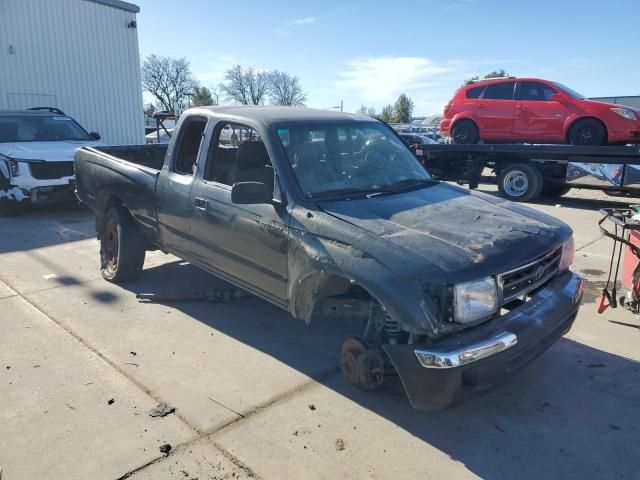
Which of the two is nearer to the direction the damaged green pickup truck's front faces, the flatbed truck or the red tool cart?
the red tool cart

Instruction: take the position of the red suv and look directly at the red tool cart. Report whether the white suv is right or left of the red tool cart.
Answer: right

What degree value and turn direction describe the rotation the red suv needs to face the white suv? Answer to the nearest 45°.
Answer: approximately 135° to its right

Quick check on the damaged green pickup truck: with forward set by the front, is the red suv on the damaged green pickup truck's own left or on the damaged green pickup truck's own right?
on the damaged green pickup truck's own left

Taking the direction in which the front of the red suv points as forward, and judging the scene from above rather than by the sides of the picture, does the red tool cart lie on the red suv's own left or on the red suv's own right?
on the red suv's own right

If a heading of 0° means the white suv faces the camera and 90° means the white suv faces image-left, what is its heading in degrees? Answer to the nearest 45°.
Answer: approximately 315°

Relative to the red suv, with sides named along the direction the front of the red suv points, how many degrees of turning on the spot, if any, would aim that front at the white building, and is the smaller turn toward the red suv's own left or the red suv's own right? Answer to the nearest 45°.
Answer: approximately 180°

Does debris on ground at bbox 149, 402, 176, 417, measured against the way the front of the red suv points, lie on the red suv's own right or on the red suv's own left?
on the red suv's own right

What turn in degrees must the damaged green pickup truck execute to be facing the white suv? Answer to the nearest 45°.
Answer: approximately 180°

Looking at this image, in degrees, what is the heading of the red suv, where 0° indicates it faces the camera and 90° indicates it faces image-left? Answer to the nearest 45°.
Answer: approximately 270°
